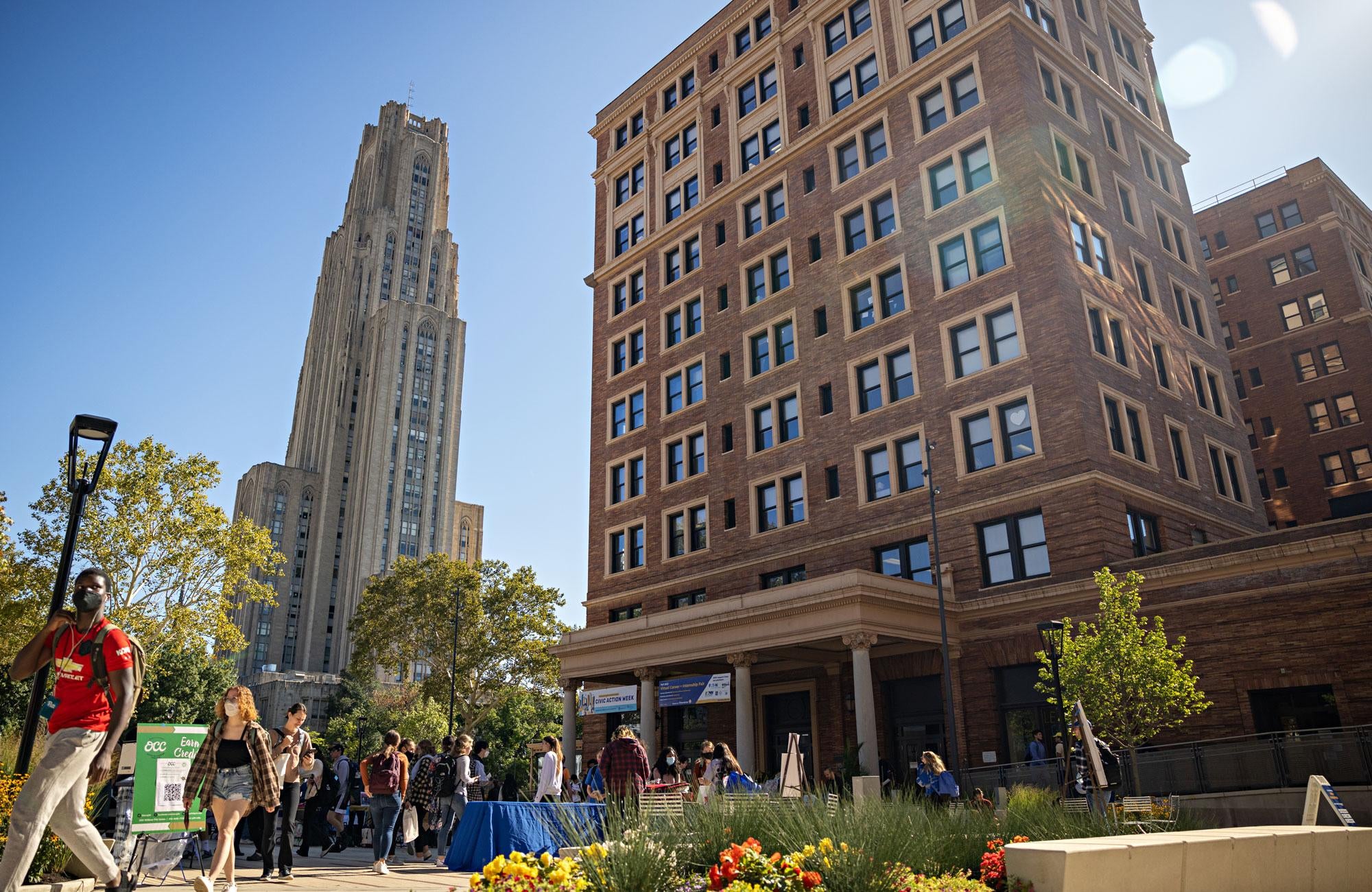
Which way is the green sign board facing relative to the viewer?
toward the camera

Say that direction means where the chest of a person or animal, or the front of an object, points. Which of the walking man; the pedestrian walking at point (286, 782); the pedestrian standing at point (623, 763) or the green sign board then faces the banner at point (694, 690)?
the pedestrian standing at point (623, 763)

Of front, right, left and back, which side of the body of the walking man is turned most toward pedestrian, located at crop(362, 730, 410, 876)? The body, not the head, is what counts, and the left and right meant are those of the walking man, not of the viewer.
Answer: back

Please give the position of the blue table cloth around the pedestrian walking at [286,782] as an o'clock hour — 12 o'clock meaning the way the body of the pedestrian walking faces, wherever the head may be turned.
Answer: The blue table cloth is roughly at 10 o'clock from the pedestrian walking.

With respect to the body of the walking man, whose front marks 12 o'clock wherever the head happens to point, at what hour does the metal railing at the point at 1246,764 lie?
The metal railing is roughly at 7 o'clock from the walking man.

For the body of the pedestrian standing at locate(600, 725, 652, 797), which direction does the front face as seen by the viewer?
away from the camera

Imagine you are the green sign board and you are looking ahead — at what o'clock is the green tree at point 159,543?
The green tree is roughly at 6 o'clock from the green sign board.

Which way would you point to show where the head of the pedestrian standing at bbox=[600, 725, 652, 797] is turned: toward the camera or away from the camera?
away from the camera

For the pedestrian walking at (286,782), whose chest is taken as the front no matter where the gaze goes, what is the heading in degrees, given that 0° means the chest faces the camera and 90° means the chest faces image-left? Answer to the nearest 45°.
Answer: approximately 315°

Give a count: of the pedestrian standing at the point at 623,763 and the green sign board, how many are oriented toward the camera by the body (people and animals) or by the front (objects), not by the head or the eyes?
1

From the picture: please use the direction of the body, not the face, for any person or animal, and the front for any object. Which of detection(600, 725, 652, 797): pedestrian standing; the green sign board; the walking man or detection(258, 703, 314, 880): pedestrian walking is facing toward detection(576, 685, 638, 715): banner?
detection(600, 725, 652, 797): pedestrian standing

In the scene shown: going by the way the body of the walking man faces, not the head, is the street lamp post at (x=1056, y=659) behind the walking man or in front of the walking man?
behind

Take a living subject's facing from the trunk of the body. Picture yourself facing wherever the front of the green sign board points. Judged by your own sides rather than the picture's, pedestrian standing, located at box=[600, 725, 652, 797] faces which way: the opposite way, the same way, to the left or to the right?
the opposite way

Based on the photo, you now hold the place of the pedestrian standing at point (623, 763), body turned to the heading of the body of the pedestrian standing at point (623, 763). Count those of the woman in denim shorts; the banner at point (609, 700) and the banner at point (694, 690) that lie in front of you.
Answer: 2

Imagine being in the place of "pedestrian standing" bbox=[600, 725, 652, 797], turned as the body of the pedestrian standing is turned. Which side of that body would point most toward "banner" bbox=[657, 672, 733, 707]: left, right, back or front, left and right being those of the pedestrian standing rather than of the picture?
front
